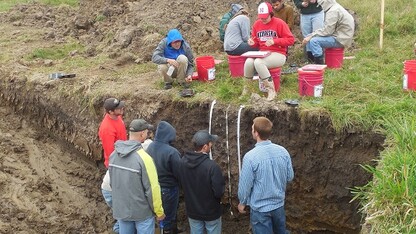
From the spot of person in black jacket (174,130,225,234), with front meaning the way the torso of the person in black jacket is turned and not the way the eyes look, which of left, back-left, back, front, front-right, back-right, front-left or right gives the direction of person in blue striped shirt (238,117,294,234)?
right

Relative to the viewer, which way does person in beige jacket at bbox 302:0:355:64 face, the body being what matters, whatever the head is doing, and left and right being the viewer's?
facing to the left of the viewer

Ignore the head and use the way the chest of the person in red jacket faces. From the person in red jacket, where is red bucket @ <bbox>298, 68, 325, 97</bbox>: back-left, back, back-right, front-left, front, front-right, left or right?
front-left

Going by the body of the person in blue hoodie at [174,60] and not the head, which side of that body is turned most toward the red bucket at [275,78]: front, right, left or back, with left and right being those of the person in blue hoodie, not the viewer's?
left

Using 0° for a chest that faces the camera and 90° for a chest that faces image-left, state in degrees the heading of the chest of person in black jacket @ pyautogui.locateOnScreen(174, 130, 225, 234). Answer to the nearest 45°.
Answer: approximately 225°

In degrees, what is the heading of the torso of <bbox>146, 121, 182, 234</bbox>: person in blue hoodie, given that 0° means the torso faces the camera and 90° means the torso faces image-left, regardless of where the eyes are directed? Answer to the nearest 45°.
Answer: approximately 225°

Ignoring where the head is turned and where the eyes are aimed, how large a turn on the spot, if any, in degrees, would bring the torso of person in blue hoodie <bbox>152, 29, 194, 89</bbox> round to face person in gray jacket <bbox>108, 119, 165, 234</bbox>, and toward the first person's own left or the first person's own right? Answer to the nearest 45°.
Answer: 0° — they already face them

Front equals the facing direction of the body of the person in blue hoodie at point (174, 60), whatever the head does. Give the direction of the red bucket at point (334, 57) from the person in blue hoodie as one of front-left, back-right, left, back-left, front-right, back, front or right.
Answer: left

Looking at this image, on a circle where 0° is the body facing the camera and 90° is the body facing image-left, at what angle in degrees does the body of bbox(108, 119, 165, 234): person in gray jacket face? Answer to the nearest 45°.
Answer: approximately 225°

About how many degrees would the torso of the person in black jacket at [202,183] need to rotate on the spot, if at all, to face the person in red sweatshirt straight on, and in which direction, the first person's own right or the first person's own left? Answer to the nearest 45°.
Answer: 0° — they already face them

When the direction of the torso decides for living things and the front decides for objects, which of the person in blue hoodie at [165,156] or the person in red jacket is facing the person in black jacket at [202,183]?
the person in red jacket

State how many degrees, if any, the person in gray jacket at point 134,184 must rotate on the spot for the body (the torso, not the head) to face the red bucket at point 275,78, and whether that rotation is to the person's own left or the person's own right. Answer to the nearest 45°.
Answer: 0° — they already face it

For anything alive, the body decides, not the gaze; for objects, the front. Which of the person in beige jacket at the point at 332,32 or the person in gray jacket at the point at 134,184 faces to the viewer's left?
the person in beige jacket

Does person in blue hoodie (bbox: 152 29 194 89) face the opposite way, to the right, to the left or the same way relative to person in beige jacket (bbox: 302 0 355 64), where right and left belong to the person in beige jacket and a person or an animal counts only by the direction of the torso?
to the left

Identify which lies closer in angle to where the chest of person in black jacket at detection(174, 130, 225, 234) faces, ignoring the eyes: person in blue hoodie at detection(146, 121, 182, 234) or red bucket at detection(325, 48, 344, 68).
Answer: the red bucket
